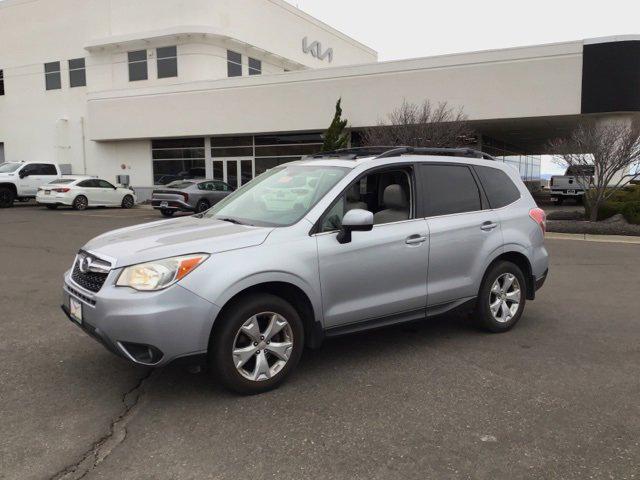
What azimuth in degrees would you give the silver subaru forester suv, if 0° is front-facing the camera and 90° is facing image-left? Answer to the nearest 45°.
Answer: approximately 45°

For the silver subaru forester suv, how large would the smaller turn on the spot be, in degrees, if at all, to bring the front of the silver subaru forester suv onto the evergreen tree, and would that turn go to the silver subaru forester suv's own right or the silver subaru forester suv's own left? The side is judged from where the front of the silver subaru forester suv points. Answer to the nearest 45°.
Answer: approximately 135° to the silver subaru forester suv's own right

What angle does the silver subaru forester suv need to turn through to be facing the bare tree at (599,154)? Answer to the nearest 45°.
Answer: approximately 180°

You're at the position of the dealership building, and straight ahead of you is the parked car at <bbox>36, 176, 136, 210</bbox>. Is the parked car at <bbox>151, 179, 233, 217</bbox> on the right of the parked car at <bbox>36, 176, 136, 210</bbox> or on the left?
left

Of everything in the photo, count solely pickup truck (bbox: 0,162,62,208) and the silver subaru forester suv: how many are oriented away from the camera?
0

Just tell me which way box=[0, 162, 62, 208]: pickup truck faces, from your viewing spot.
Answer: facing the viewer and to the left of the viewer

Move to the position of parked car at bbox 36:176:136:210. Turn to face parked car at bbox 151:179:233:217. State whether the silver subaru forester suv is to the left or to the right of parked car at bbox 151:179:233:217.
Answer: right

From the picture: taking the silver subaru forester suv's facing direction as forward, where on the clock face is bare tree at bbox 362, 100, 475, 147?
The bare tree is roughly at 5 o'clock from the silver subaru forester suv.
